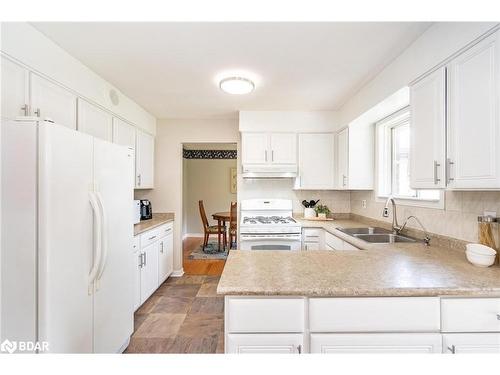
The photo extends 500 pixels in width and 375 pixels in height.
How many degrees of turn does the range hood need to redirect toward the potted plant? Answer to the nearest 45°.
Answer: approximately 90° to its left

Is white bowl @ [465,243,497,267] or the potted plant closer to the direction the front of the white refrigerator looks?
the white bowl

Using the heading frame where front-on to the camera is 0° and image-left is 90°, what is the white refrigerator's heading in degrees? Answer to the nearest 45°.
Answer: approximately 315°

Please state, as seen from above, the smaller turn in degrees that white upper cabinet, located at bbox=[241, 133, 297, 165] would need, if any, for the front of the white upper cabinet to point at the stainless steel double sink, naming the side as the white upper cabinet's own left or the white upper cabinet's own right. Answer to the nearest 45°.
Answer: approximately 45° to the white upper cabinet's own left

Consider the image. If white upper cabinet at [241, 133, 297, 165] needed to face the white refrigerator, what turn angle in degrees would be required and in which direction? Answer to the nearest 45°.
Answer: approximately 45° to its right

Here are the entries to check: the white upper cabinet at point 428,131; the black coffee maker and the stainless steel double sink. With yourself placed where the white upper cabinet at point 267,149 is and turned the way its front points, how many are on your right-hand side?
1

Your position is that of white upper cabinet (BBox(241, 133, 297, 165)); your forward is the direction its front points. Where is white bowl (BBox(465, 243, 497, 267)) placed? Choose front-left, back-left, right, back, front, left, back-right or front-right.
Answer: front-left

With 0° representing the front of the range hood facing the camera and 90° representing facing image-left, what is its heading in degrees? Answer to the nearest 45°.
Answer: approximately 0°

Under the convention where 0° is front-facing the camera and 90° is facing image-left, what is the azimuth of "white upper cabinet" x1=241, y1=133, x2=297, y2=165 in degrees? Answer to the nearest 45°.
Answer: approximately 0°

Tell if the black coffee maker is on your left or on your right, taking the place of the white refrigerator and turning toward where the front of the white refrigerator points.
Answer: on your left

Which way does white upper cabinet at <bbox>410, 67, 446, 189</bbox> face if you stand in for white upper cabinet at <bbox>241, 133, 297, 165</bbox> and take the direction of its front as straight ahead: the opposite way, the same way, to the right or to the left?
to the right

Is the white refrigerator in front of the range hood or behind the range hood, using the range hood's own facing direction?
in front

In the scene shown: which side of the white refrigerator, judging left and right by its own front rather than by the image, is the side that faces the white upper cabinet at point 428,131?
front

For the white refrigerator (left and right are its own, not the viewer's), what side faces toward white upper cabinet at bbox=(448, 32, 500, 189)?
front

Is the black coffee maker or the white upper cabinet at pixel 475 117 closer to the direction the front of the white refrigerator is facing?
the white upper cabinet
